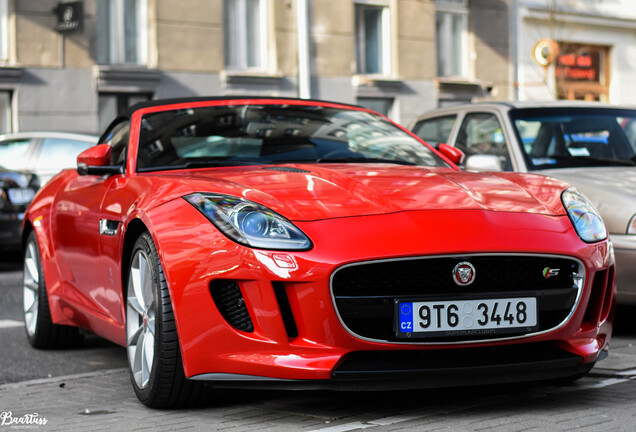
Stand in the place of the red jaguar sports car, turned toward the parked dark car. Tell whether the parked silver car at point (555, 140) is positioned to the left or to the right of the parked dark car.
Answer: right

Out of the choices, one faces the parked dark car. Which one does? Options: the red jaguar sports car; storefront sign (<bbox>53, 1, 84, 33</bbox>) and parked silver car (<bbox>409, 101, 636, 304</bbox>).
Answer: the storefront sign

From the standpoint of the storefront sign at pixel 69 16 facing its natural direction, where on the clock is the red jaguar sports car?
The red jaguar sports car is roughly at 12 o'clock from the storefront sign.

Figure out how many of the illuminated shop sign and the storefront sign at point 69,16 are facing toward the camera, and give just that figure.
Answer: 2

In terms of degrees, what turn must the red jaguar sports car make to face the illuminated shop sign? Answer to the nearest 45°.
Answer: approximately 135° to its left

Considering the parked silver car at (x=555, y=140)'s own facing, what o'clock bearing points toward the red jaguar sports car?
The red jaguar sports car is roughly at 2 o'clock from the parked silver car.

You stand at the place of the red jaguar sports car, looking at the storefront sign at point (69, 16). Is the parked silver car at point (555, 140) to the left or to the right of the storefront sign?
right

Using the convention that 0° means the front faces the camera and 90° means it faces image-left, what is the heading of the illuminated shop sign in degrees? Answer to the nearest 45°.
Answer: approximately 0°

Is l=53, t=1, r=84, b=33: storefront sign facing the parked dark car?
yes
